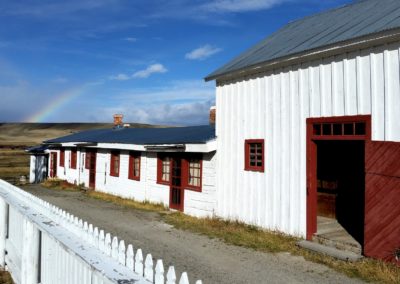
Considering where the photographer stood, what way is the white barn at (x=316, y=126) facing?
facing the viewer and to the left of the viewer

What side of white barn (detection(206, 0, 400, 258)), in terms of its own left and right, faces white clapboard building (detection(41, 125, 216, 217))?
right

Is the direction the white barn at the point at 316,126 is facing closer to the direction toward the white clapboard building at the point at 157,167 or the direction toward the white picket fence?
the white picket fence

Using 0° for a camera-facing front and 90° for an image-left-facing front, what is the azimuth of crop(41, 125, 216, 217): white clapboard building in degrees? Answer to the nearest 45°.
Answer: approximately 45°

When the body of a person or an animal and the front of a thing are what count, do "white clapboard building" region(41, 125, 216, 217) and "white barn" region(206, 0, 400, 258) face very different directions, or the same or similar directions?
same or similar directions

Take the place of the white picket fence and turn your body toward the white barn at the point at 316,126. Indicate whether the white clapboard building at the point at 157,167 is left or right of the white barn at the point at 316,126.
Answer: left

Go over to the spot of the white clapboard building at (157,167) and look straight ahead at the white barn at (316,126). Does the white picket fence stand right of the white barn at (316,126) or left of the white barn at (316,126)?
right

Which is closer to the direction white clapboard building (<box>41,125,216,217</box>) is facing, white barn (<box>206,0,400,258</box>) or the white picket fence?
the white picket fence

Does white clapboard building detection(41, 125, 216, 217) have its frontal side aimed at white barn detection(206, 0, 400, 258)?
no

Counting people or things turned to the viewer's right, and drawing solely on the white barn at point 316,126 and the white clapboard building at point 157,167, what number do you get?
0

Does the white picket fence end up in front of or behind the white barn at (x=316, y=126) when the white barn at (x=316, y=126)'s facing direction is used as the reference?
in front
